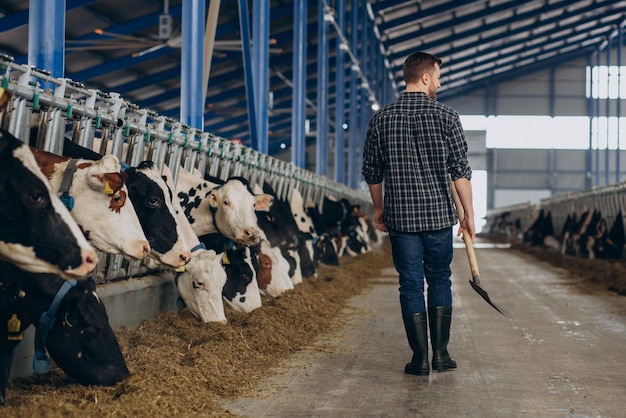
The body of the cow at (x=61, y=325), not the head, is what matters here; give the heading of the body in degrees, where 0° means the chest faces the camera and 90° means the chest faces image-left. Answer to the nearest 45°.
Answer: approximately 270°

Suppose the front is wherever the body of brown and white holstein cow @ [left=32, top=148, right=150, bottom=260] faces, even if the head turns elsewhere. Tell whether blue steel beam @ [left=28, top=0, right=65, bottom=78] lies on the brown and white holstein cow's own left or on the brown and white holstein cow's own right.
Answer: on the brown and white holstein cow's own left

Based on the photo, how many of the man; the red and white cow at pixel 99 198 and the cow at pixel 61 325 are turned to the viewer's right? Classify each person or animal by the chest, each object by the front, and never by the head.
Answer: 2

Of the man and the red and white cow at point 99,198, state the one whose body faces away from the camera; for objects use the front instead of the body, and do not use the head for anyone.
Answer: the man

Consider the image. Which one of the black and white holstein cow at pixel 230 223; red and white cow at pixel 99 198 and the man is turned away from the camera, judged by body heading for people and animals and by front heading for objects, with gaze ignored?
the man

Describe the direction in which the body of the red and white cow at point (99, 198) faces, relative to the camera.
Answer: to the viewer's right

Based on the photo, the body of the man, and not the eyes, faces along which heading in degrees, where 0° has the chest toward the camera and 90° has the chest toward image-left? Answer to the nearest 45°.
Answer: approximately 180°

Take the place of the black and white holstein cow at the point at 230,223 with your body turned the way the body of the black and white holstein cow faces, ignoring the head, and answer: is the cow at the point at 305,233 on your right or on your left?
on your left
